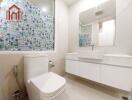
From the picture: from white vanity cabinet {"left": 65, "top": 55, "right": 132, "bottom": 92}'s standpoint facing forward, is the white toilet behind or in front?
in front

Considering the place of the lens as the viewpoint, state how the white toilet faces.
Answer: facing the viewer and to the right of the viewer

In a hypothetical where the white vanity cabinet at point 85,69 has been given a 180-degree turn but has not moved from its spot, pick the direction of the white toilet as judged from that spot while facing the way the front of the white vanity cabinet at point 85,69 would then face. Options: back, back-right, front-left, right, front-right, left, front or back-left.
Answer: back

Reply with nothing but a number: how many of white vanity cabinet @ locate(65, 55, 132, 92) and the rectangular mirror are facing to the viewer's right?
0

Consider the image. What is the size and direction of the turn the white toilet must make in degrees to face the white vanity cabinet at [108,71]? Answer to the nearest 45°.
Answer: approximately 45° to its left

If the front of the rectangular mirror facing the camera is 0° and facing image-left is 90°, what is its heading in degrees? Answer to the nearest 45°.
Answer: approximately 45°

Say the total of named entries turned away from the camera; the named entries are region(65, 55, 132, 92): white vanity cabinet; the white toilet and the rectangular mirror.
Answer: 0

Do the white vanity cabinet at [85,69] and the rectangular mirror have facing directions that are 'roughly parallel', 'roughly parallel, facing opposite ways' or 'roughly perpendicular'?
roughly parallel

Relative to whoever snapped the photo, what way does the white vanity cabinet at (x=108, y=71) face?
facing the viewer and to the left of the viewer
